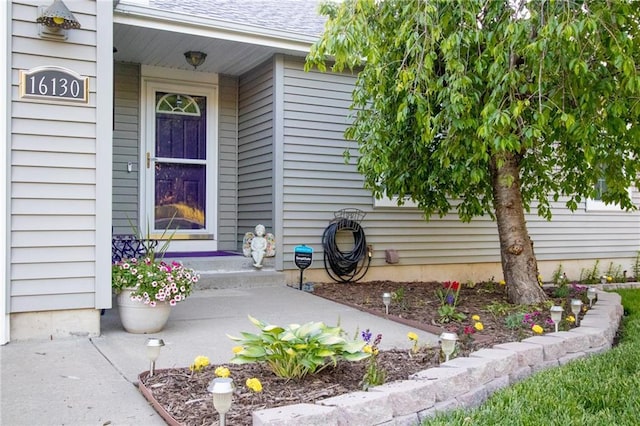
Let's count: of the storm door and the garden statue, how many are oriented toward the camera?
2

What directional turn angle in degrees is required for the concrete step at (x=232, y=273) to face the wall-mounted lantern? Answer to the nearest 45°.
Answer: approximately 45° to its right

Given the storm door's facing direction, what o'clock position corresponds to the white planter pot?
The white planter pot is roughly at 12 o'clock from the storm door.

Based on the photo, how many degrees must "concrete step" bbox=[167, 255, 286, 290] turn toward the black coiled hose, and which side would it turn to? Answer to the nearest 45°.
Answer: approximately 90° to its left

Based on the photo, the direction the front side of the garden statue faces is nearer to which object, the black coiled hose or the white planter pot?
the white planter pot

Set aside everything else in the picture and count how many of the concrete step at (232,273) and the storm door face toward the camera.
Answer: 2

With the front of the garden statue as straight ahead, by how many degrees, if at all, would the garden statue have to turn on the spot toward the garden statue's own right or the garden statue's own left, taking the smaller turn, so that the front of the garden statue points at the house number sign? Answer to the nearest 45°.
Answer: approximately 45° to the garden statue's own right

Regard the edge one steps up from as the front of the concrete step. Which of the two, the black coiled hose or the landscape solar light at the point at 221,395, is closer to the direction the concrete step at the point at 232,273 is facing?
the landscape solar light
